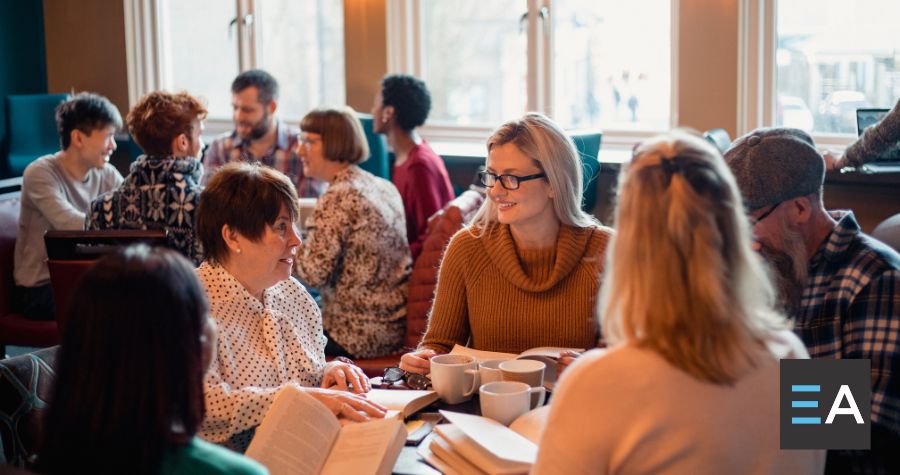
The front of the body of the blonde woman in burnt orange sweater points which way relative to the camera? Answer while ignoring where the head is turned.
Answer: toward the camera

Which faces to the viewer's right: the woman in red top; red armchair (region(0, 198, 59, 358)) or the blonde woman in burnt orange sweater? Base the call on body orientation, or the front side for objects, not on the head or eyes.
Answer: the red armchair

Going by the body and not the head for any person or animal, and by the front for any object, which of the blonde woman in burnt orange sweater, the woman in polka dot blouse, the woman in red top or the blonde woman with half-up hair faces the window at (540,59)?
the blonde woman with half-up hair

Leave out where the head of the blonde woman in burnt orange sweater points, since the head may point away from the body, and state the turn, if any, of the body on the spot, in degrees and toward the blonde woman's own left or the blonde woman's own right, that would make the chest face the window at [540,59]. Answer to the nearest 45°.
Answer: approximately 180°

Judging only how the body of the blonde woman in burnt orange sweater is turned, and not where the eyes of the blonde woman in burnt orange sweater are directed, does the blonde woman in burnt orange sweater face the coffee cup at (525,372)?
yes

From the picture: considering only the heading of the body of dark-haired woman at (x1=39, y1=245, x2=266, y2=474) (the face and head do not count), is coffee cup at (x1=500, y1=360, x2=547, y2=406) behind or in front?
in front

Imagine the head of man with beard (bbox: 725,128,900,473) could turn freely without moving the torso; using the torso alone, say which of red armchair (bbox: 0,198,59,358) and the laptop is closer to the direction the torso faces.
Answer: the red armchair

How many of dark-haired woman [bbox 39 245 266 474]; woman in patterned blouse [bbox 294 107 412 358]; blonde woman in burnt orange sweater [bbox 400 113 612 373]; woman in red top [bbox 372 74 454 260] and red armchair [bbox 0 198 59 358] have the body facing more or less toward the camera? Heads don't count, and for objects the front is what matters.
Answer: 1

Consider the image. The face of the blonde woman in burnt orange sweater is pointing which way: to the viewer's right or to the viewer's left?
to the viewer's left

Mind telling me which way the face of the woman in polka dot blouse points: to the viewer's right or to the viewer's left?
to the viewer's right

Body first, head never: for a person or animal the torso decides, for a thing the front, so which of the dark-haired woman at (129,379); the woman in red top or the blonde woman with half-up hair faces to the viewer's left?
the woman in red top

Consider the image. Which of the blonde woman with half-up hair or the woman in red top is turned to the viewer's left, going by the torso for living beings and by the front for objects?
the woman in red top
